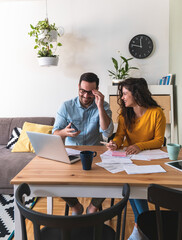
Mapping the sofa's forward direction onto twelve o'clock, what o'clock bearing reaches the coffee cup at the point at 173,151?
The coffee cup is roughly at 11 o'clock from the sofa.

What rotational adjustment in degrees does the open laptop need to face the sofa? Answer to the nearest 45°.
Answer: approximately 45° to its left

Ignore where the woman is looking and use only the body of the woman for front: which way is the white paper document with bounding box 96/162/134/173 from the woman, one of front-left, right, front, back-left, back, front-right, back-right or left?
front-left

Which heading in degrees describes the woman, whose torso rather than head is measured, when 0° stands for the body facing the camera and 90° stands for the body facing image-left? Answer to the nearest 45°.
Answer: approximately 45°

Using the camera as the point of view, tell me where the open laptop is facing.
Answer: facing away from the viewer and to the right of the viewer

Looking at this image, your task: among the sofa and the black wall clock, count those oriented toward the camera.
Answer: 2

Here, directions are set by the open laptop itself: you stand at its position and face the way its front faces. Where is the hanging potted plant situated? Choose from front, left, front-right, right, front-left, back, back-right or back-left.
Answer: front-left

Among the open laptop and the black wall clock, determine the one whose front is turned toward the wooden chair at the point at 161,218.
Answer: the black wall clock

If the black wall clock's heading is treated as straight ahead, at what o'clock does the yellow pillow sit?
The yellow pillow is roughly at 2 o'clock from the black wall clock.
